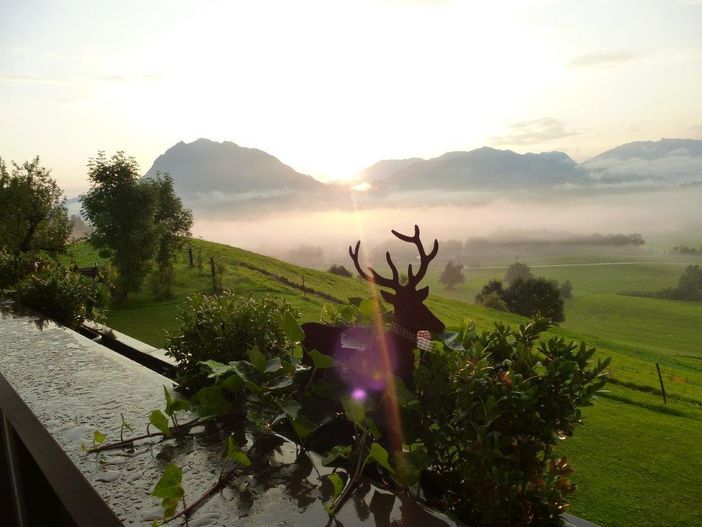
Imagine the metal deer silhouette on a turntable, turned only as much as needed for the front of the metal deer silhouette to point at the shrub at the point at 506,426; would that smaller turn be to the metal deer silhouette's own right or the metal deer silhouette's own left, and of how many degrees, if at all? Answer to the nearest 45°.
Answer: approximately 45° to the metal deer silhouette's own right

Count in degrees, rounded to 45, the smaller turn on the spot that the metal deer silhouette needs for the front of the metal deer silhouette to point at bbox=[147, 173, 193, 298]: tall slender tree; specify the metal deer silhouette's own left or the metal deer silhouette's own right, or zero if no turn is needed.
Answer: approximately 90° to the metal deer silhouette's own left

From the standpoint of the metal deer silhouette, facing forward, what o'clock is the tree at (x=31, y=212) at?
The tree is roughly at 8 o'clock from the metal deer silhouette.

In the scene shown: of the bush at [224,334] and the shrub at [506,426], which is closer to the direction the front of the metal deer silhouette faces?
the shrub

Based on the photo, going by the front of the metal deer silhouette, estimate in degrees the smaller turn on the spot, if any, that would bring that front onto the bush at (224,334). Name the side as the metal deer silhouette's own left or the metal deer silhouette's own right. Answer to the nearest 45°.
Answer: approximately 135° to the metal deer silhouette's own left

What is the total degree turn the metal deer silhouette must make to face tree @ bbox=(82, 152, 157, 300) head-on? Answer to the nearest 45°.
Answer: approximately 135° to its left

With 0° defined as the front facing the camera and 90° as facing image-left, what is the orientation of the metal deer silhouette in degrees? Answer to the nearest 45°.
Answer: approximately 270°

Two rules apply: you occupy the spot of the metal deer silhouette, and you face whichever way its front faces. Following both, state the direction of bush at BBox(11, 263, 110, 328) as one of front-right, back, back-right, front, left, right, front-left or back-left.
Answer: back-left
